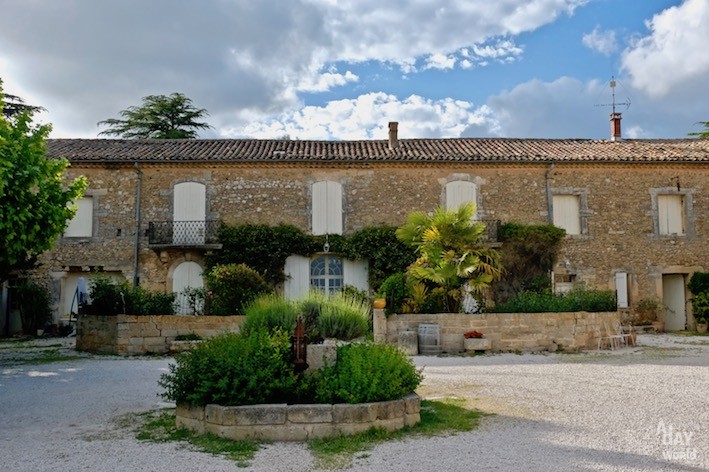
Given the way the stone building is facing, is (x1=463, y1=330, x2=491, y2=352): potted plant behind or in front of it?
in front

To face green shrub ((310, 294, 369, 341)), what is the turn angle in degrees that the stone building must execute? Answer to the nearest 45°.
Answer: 0° — it already faces it

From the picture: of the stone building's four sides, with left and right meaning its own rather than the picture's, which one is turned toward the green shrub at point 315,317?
front

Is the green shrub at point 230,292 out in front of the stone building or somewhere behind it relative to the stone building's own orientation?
in front

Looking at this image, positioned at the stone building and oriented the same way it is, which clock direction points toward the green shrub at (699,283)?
The green shrub is roughly at 9 o'clock from the stone building.

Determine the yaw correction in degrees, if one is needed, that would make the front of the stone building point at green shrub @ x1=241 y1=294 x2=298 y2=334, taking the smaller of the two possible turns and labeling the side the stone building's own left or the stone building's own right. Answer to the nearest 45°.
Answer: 0° — it already faces it

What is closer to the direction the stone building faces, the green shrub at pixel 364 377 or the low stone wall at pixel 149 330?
the green shrub

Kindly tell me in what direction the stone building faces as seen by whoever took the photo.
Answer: facing the viewer

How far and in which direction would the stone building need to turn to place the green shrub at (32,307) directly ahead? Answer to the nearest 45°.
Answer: approximately 90° to its right

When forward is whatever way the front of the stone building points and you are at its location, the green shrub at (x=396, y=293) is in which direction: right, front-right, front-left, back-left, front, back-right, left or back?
front

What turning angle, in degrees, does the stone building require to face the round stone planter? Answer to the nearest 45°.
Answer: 0° — it already faces it

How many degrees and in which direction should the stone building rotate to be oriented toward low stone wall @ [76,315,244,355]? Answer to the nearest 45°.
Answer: approximately 45° to its right

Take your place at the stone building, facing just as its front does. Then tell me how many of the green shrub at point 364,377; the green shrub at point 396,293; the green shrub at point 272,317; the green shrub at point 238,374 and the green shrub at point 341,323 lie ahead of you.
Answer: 5

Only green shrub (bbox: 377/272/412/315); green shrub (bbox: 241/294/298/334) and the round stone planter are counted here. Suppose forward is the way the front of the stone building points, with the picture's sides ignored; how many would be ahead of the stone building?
3

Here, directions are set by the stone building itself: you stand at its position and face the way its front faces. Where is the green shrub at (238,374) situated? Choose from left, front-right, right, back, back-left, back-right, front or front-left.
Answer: front
